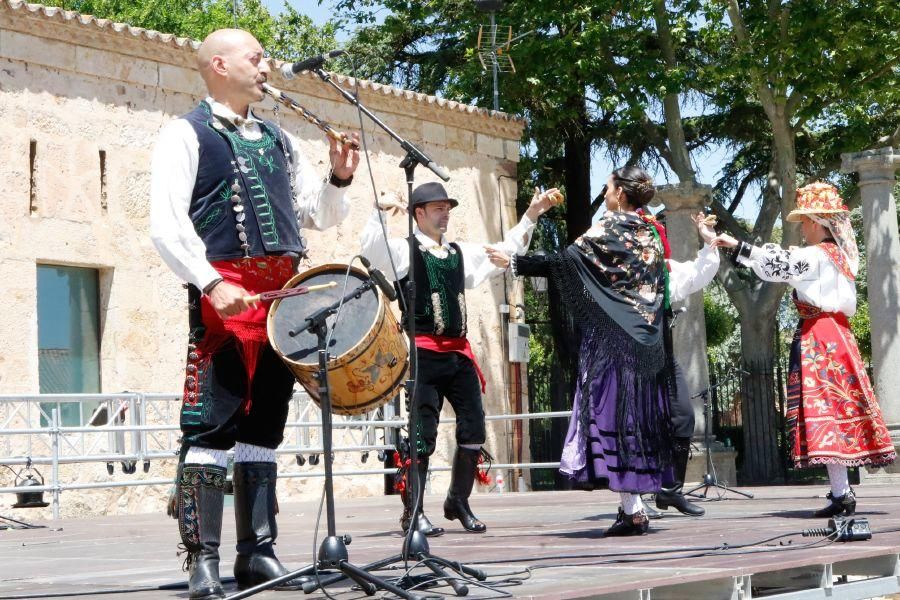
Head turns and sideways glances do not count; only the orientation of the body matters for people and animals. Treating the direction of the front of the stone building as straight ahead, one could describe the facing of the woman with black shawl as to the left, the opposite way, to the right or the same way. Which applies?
the opposite way

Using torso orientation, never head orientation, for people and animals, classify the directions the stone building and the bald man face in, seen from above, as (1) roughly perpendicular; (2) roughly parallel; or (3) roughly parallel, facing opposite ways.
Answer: roughly parallel

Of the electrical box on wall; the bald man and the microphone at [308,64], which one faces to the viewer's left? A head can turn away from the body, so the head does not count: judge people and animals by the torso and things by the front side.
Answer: the microphone

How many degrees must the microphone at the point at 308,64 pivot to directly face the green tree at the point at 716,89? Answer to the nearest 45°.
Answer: approximately 135° to its right

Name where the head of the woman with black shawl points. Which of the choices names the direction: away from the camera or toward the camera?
away from the camera

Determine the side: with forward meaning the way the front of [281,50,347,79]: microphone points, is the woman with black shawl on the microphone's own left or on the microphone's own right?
on the microphone's own right

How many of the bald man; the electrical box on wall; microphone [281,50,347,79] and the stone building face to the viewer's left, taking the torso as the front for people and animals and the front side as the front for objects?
1

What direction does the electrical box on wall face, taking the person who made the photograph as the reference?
facing the viewer and to the right of the viewer

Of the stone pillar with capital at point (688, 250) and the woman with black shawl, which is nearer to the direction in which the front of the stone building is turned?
the woman with black shawl

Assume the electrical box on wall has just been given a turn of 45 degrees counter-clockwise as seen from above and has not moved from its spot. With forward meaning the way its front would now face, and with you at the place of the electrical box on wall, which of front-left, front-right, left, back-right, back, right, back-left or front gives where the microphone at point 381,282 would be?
right

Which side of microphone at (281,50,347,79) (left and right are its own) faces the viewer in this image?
left

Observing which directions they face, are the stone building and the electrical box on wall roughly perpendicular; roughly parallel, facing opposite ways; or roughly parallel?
roughly parallel

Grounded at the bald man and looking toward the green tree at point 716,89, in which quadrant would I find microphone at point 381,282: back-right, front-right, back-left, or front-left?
front-right

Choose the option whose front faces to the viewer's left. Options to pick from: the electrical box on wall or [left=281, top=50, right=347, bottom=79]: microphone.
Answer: the microphone

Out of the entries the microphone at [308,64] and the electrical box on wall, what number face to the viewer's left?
1
